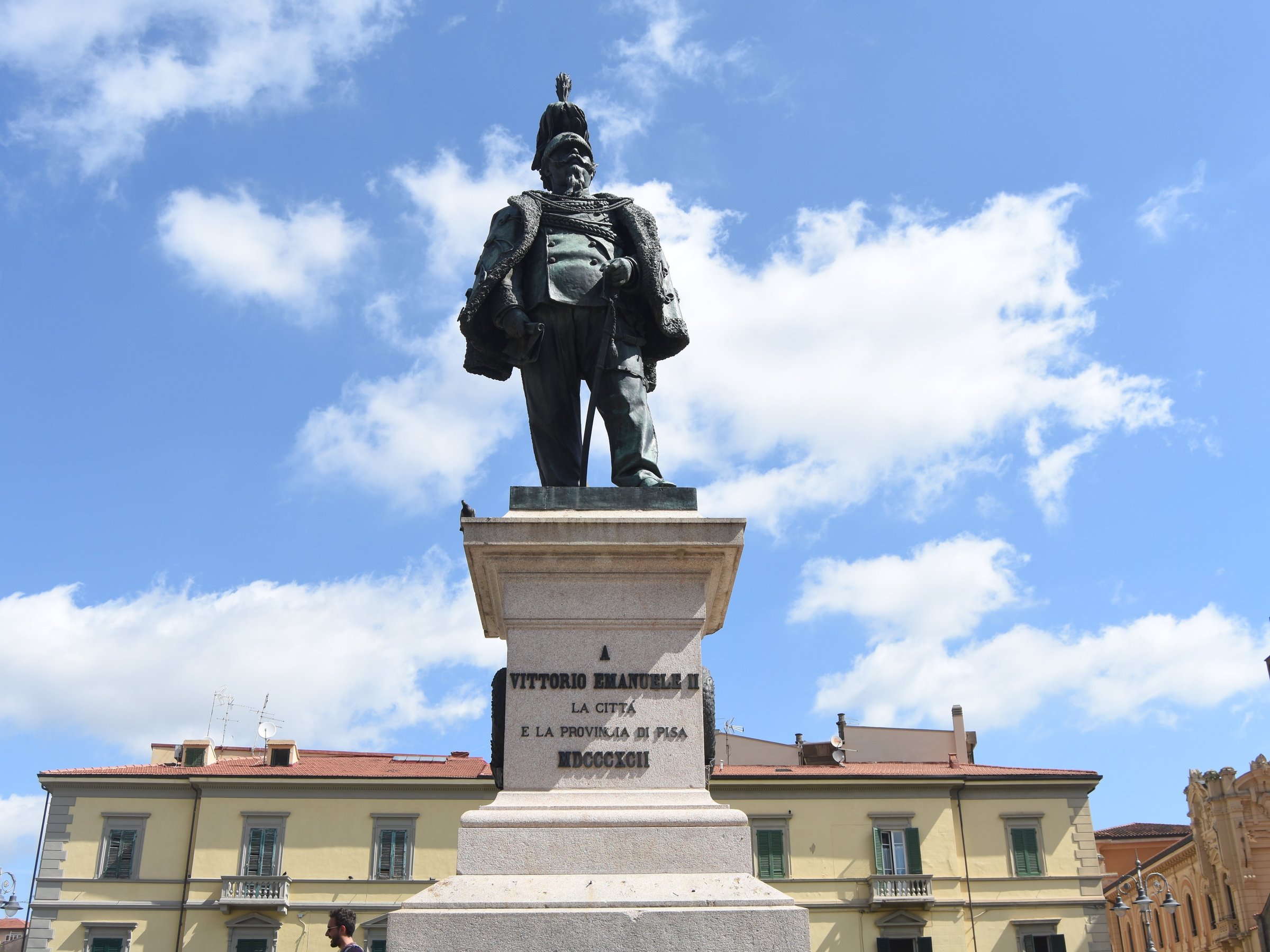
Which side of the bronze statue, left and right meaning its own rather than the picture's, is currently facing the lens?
front
